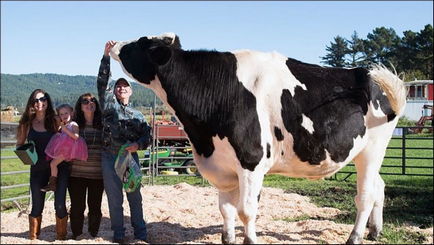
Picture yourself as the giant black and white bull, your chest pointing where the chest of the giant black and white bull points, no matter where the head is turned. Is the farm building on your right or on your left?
on your right

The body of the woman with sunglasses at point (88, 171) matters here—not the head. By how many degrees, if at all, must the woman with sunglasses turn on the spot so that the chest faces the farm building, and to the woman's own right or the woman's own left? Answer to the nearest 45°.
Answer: approximately 135° to the woman's own left

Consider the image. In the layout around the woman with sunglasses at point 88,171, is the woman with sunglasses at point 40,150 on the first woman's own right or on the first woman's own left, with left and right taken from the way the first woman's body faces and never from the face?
on the first woman's own right

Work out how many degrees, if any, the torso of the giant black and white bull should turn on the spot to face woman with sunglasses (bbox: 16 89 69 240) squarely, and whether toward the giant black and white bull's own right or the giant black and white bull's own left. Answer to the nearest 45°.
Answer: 0° — it already faces them

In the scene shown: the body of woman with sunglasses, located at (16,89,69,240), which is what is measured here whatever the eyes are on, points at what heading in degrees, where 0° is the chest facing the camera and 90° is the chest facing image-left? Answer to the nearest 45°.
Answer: approximately 0°

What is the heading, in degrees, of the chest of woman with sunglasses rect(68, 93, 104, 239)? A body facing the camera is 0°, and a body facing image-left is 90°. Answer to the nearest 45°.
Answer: approximately 0°

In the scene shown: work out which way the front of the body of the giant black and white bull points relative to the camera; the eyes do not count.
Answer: to the viewer's left

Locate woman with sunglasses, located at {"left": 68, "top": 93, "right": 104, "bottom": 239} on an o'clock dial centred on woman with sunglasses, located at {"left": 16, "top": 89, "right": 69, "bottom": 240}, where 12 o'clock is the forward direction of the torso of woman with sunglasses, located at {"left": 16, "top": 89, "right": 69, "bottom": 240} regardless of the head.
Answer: woman with sunglasses, located at {"left": 68, "top": 93, "right": 104, "bottom": 239} is roughly at 9 o'clock from woman with sunglasses, located at {"left": 16, "top": 89, "right": 69, "bottom": 240}.

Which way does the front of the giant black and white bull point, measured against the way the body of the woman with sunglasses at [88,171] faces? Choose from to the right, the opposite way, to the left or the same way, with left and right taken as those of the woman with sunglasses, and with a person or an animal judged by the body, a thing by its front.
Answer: to the right

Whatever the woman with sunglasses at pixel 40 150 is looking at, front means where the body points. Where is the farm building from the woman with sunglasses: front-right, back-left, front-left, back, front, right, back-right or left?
back-left
